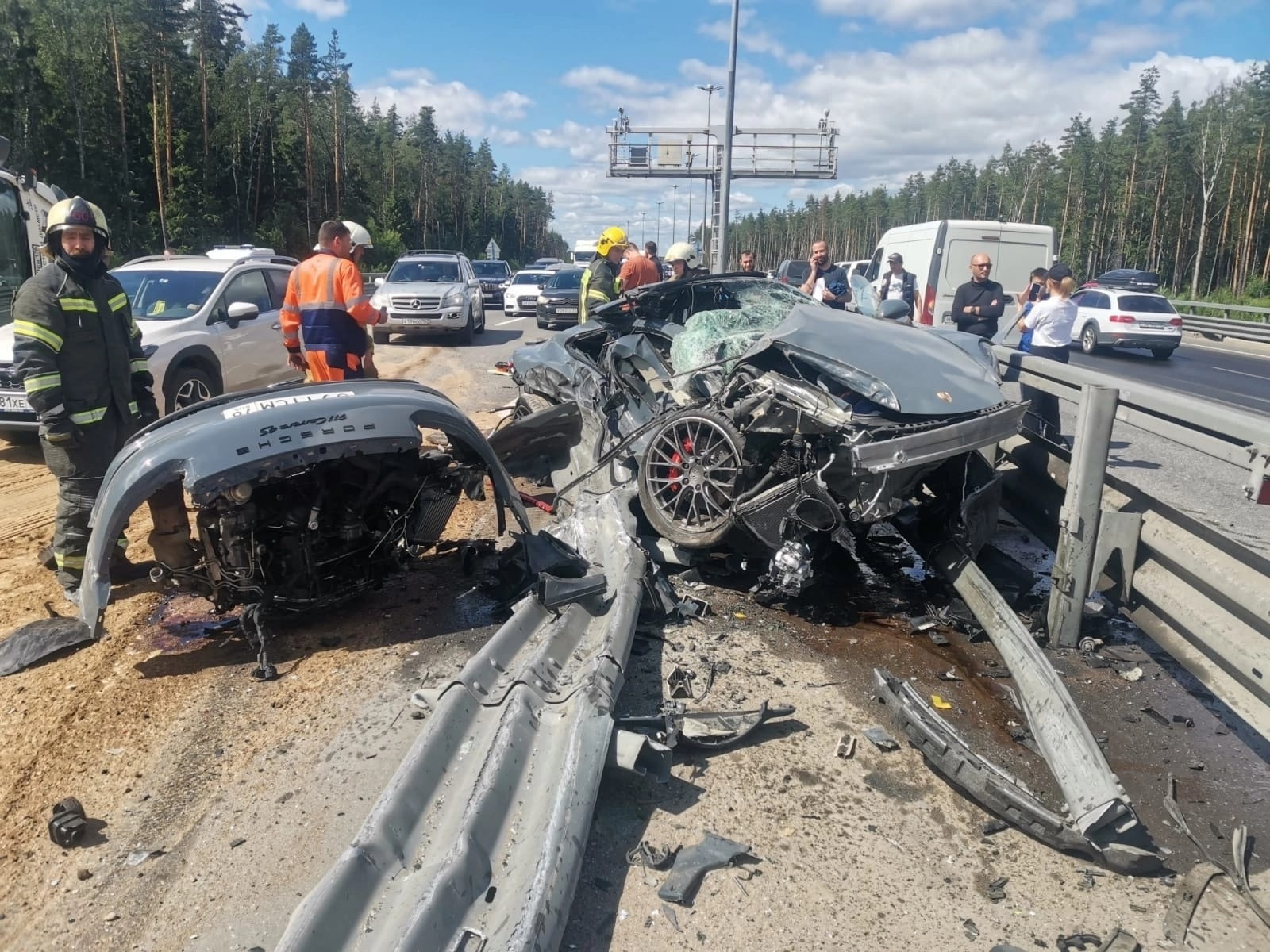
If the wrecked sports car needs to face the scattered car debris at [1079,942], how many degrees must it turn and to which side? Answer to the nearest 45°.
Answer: approximately 45° to its right

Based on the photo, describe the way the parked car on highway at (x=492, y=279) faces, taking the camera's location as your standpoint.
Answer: facing the viewer

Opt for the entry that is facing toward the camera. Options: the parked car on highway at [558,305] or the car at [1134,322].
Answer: the parked car on highway at [558,305]

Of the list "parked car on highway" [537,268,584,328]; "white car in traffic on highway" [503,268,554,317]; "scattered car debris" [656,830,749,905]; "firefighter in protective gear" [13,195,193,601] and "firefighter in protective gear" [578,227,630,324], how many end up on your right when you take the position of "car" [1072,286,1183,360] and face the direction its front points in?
0

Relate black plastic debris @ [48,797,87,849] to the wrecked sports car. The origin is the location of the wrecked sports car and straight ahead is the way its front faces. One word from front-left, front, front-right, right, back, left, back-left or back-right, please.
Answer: right

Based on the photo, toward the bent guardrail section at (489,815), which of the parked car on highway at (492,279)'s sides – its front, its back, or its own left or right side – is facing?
front

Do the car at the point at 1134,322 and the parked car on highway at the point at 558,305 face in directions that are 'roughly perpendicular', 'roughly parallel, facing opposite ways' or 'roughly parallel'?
roughly parallel, facing opposite ways

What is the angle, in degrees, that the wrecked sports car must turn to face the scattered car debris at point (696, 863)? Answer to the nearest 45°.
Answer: approximately 45° to its right

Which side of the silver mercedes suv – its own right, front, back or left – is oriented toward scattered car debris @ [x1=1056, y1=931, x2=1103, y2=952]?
front

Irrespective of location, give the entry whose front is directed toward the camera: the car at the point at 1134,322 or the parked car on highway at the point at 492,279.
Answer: the parked car on highway at the point at 492,279

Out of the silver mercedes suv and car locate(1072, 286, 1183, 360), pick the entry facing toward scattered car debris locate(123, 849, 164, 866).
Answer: the silver mercedes suv

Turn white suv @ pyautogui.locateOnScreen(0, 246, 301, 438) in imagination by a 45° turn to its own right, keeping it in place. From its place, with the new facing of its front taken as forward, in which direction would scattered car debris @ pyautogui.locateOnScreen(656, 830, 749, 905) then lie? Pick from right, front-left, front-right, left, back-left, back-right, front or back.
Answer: left

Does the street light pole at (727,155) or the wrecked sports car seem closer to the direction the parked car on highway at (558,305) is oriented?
the wrecked sports car

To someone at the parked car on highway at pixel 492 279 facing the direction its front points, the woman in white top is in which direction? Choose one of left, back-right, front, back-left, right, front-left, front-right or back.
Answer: front

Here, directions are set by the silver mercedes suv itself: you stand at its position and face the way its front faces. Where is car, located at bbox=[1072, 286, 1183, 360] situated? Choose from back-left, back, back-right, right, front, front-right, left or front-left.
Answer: left

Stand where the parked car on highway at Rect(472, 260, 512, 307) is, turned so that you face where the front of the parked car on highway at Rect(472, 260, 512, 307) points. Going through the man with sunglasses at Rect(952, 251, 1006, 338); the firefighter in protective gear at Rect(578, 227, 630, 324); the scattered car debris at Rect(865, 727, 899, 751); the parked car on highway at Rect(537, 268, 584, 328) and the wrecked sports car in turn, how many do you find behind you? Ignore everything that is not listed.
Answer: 0

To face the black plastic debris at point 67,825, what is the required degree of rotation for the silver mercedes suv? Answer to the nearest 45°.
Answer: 0° — it already faces it

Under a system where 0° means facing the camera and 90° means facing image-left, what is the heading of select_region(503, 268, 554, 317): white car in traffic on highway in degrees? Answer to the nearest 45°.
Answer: approximately 45°

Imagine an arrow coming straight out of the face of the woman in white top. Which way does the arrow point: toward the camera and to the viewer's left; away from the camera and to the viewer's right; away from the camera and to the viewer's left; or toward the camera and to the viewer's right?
away from the camera and to the viewer's left

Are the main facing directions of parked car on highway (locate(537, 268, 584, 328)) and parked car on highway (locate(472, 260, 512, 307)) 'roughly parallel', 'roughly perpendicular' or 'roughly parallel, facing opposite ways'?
roughly parallel

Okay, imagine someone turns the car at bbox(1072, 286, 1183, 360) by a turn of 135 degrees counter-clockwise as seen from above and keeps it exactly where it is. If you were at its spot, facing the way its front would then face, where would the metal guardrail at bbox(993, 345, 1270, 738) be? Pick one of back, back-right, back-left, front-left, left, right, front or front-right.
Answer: front

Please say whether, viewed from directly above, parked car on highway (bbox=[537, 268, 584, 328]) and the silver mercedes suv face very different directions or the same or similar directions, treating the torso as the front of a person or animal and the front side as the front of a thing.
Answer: same or similar directions
